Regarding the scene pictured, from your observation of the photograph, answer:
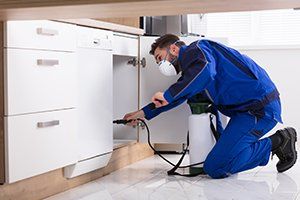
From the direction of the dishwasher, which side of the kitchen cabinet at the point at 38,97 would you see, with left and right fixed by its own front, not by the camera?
left

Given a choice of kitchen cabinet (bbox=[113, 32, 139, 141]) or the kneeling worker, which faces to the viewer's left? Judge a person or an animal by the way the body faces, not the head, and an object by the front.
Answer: the kneeling worker

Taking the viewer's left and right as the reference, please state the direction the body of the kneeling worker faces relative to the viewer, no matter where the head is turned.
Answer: facing to the left of the viewer

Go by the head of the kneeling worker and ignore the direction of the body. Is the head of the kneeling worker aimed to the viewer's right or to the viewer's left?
to the viewer's left

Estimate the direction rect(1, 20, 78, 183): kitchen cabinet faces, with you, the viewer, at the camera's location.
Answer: facing the viewer and to the right of the viewer

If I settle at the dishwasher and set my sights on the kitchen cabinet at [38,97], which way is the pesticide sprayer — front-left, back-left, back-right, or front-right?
back-left

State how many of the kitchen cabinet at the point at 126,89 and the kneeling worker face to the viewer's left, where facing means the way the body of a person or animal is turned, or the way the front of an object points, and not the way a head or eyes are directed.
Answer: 1

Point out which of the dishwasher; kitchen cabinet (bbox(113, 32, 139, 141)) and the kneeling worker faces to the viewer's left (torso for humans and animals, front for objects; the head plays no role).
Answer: the kneeling worker

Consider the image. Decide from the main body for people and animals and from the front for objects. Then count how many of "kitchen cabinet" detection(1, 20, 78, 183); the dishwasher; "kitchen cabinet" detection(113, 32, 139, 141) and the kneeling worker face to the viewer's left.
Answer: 1

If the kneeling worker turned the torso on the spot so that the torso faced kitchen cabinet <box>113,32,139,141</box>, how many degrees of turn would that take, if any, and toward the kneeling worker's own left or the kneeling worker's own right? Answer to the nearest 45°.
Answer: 0° — they already face it
